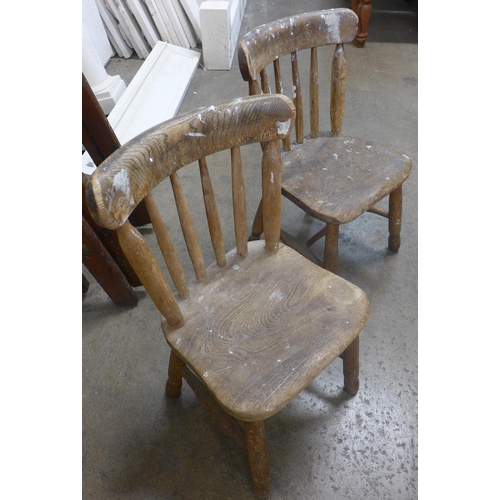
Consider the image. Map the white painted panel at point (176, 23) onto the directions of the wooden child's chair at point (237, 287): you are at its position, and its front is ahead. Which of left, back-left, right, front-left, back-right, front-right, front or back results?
back-left

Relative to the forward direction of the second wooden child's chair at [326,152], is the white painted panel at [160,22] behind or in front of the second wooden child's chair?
behind

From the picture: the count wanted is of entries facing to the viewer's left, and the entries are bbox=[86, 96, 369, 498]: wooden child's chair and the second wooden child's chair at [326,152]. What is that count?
0

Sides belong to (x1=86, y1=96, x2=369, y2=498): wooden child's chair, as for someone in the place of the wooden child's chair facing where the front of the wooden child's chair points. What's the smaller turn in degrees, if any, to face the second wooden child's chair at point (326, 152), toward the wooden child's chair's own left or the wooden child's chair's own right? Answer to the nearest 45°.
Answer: approximately 90° to the wooden child's chair's own left

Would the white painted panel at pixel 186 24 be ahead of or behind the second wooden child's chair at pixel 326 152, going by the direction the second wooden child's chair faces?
behind

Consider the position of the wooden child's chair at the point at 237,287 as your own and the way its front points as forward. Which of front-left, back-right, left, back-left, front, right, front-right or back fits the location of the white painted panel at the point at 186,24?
back-left

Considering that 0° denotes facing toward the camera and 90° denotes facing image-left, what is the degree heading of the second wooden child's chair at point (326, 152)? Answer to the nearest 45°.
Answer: approximately 315°

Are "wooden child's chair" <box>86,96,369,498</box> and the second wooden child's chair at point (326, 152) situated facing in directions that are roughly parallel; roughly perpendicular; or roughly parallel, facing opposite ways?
roughly parallel

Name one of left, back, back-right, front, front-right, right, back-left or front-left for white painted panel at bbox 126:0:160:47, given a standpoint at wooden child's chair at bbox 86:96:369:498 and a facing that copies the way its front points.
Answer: back-left

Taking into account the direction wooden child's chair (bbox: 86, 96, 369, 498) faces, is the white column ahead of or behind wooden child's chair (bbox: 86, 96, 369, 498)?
behind

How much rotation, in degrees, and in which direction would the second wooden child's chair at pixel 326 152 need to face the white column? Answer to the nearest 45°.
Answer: approximately 180°

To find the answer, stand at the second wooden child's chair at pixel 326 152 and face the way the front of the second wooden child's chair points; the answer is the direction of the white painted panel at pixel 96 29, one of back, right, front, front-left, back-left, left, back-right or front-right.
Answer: back

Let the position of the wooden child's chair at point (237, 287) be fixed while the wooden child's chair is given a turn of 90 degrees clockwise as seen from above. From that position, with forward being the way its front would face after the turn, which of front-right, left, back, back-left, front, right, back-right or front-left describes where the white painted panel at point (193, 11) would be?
back-right

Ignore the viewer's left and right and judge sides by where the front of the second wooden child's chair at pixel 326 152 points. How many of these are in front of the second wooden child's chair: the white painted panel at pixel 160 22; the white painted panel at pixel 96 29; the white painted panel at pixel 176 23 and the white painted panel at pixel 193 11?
0

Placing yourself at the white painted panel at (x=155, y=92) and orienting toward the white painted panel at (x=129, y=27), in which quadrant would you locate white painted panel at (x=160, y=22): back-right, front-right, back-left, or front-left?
front-right

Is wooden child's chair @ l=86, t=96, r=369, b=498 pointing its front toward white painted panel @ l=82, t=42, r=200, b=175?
no

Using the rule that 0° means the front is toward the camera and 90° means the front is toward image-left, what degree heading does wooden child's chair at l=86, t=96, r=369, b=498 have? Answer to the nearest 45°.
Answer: approximately 315°
